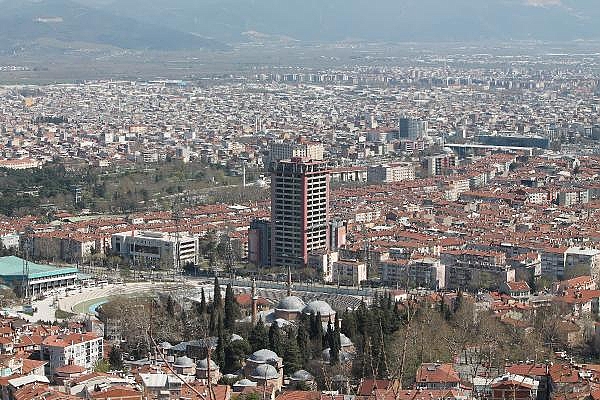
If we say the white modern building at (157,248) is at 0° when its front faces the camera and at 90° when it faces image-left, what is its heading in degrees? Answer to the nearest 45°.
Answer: approximately 45°

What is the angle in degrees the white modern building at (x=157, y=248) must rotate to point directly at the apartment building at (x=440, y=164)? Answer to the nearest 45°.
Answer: approximately 180°

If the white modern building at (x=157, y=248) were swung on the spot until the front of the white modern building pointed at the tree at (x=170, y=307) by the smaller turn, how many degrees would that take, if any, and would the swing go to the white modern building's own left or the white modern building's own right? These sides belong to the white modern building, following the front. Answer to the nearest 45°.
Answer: approximately 45° to the white modern building's own left

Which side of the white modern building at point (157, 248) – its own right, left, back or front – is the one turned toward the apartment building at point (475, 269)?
left

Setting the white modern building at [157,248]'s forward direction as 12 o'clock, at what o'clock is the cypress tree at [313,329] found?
The cypress tree is roughly at 10 o'clock from the white modern building.

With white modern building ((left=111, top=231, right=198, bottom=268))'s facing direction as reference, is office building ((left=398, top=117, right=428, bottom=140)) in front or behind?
behind

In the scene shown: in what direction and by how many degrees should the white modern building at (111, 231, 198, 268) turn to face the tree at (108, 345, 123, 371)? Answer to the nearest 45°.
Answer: approximately 45° to its left

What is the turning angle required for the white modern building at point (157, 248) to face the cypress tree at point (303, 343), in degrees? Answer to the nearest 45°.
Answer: approximately 45° to its left

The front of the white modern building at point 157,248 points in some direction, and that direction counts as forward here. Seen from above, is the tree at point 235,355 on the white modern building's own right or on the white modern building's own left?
on the white modern building's own left

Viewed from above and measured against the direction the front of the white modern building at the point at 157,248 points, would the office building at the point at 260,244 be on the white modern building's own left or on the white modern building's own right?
on the white modern building's own left

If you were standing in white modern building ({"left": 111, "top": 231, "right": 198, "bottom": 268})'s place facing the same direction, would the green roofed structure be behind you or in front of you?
in front

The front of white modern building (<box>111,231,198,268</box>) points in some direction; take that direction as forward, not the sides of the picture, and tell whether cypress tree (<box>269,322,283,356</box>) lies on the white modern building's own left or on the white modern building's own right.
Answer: on the white modern building's own left

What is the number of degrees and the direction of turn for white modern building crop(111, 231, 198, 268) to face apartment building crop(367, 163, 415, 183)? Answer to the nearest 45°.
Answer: approximately 180°

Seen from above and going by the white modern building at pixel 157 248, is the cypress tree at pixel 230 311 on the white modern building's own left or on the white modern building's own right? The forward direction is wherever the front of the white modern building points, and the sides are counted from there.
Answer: on the white modern building's own left
